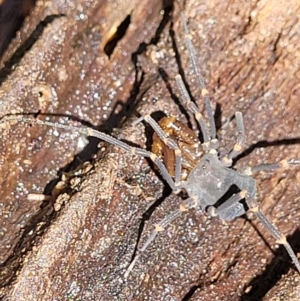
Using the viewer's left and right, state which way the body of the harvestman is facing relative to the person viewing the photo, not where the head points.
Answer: facing away from the viewer and to the left of the viewer
